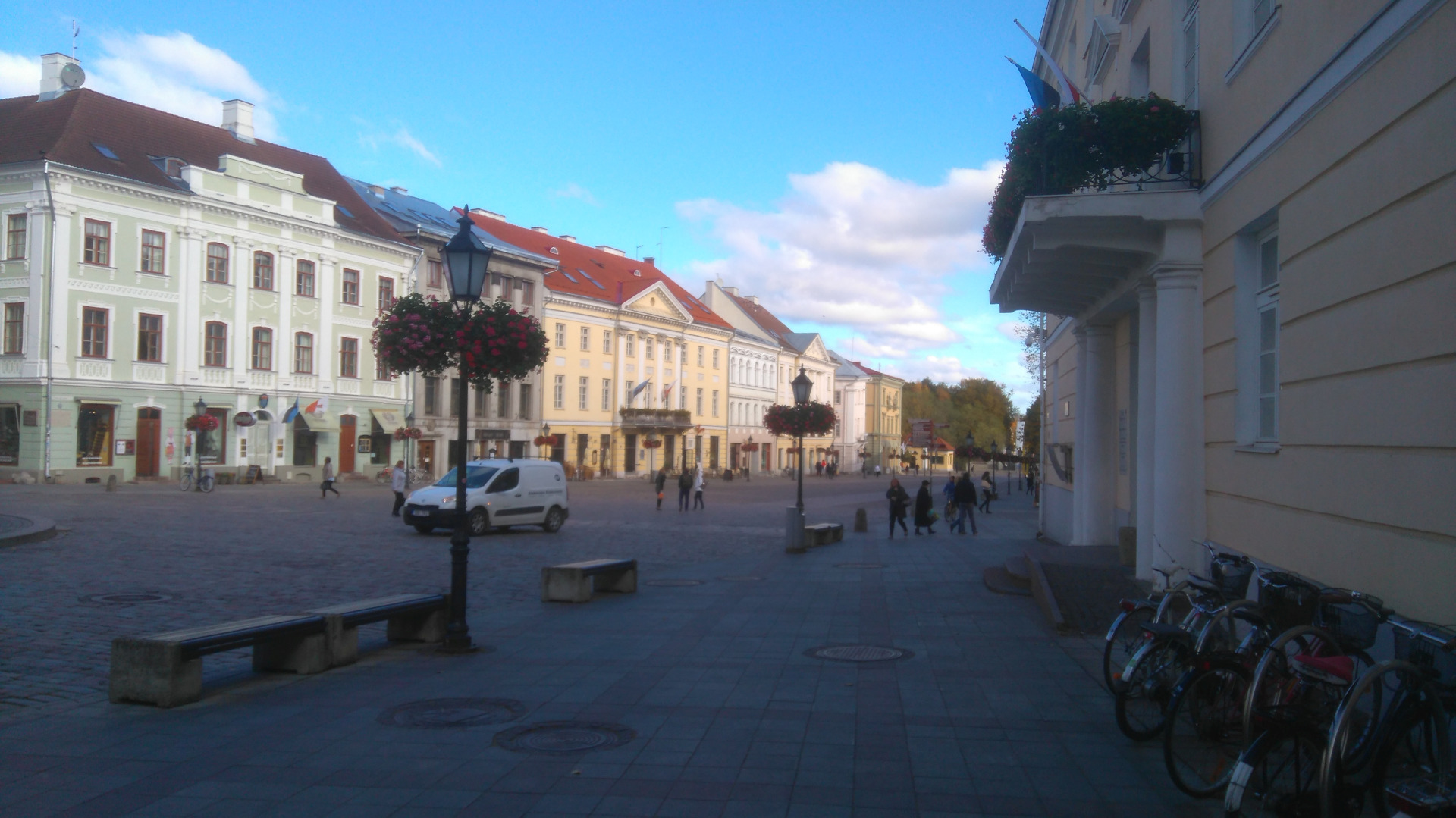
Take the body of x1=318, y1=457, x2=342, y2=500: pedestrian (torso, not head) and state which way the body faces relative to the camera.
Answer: to the viewer's left

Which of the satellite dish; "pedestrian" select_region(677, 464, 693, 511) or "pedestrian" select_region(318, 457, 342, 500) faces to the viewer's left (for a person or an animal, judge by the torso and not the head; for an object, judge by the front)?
"pedestrian" select_region(318, 457, 342, 500)

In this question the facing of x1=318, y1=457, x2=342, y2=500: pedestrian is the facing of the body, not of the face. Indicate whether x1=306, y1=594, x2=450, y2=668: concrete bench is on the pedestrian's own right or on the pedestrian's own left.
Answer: on the pedestrian's own left

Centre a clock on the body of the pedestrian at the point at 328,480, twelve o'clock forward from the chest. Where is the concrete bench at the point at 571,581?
The concrete bench is roughly at 9 o'clock from the pedestrian.

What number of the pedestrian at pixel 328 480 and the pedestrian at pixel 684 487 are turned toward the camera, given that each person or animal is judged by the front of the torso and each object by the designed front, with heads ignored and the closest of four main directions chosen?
1

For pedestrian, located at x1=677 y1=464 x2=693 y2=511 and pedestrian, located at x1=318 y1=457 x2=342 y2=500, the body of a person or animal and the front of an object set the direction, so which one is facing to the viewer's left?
pedestrian, located at x1=318 y1=457 x2=342 y2=500
